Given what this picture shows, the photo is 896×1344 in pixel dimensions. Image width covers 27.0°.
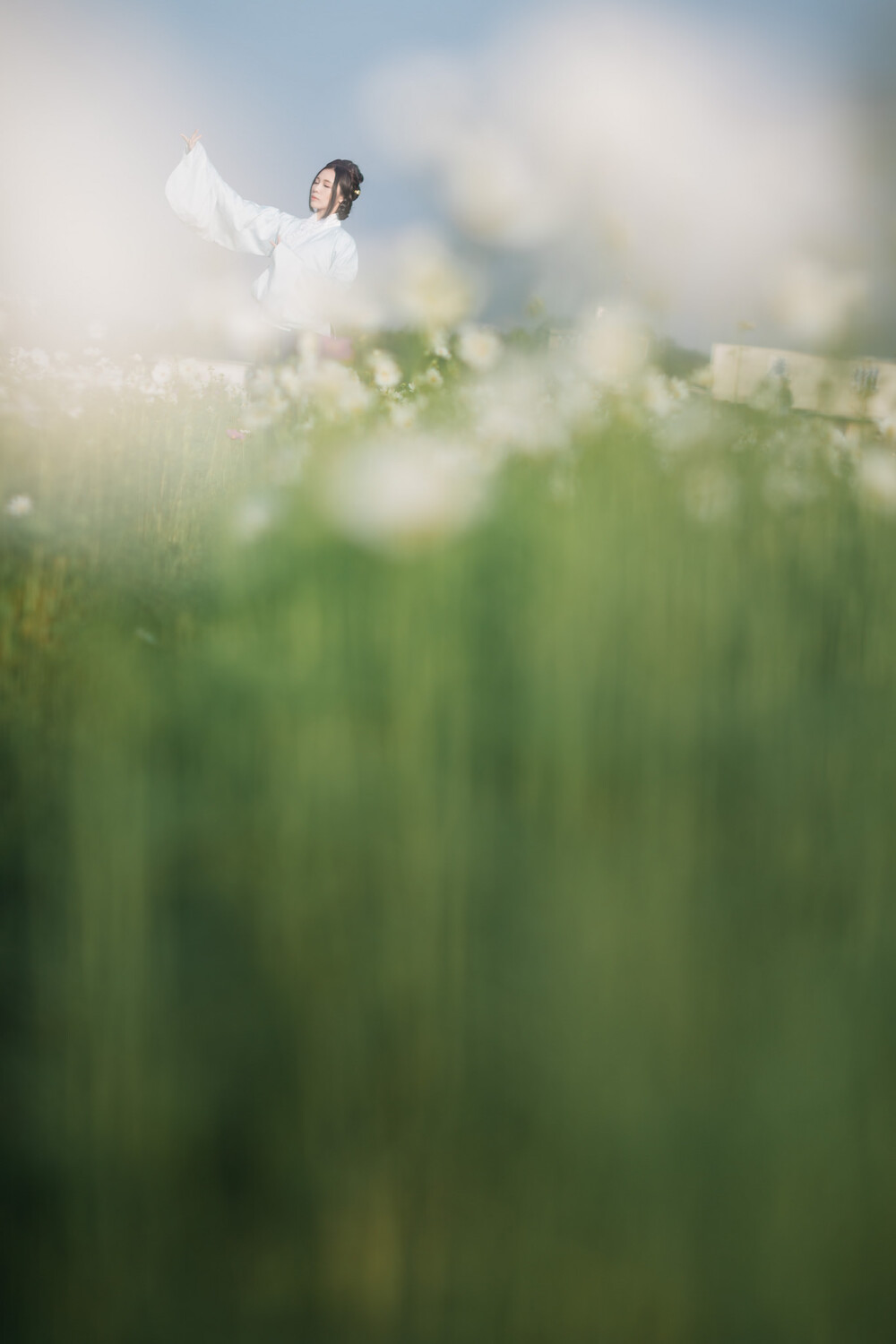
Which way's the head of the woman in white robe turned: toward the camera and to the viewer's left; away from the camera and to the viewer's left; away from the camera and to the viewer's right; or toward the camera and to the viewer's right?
toward the camera and to the viewer's left

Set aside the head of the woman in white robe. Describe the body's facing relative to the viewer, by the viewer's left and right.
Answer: facing the viewer and to the left of the viewer
